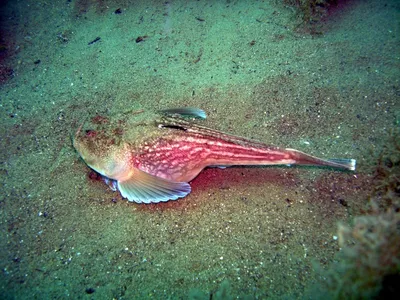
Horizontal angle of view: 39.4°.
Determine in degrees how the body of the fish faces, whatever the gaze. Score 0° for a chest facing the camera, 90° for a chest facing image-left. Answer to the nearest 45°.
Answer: approximately 90°
